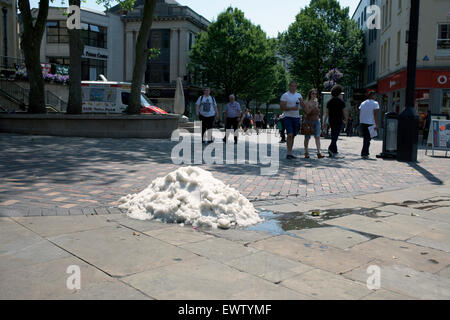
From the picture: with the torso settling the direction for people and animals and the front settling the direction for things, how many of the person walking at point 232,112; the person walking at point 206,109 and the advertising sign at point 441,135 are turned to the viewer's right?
0

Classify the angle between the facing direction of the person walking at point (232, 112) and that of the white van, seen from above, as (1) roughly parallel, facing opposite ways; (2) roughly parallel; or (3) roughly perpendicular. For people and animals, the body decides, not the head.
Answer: roughly perpendicular

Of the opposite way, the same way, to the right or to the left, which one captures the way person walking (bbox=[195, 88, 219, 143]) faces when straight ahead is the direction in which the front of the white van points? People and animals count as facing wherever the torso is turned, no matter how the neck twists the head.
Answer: to the right

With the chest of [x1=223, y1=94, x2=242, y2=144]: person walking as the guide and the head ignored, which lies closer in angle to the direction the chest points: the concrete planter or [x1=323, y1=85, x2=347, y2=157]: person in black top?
the person in black top

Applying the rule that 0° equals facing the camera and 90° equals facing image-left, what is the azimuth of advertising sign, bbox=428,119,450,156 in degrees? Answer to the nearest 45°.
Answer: approximately 0°

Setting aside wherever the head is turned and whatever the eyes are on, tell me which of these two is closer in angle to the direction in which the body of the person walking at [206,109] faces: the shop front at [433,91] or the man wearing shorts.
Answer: the man wearing shorts

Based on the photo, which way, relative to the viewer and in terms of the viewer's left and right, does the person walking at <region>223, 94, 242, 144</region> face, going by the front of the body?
facing the viewer

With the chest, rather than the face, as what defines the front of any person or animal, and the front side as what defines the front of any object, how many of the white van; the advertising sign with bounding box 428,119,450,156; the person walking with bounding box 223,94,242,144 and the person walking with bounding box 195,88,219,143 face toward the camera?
3

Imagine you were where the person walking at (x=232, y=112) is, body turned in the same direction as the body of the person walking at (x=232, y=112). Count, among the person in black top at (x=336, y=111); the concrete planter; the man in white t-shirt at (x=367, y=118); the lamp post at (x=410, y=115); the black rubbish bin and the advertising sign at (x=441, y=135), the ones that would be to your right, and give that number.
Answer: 1

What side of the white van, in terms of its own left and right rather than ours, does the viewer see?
right

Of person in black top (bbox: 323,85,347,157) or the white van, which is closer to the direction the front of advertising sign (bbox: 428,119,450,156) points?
the person in black top

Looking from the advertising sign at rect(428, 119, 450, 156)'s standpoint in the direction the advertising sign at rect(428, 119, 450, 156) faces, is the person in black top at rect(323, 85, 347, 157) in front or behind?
in front

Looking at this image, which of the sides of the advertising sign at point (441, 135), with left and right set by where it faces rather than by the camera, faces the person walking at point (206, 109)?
right

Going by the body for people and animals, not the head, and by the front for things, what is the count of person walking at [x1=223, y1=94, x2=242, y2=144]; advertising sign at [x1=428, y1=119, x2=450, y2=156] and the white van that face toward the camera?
2

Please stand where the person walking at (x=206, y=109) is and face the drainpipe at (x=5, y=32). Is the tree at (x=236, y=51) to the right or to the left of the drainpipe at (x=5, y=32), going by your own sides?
right

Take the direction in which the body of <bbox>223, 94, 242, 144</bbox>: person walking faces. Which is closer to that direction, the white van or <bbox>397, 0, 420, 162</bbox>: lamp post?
the lamp post

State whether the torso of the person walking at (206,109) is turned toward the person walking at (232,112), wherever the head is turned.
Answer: no
